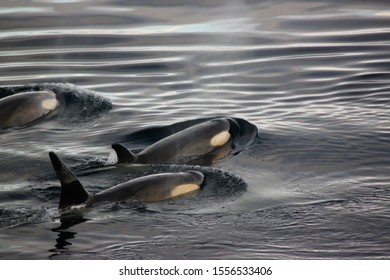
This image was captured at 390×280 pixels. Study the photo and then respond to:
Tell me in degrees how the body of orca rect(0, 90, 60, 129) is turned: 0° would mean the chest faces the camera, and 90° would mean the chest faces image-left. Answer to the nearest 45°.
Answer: approximately 270°

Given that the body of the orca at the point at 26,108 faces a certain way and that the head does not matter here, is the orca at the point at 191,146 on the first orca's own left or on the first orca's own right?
on the first orca's own right

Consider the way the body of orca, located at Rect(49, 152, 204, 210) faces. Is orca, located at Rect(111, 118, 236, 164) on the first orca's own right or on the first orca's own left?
on the first orca's own left

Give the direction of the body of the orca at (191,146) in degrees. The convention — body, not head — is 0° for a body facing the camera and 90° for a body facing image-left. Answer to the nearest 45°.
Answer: approximately 270°

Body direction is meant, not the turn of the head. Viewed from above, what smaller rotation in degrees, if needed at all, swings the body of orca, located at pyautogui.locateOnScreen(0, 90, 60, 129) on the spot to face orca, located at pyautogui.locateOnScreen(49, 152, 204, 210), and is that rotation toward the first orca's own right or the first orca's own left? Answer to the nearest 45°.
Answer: approximately 90° to the first orca's own right

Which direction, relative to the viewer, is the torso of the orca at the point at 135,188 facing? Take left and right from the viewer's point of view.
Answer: facing to the right of the viewer

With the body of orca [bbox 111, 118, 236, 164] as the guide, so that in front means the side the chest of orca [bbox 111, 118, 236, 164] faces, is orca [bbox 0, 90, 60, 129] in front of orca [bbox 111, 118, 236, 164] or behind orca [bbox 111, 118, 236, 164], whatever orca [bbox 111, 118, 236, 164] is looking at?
behind

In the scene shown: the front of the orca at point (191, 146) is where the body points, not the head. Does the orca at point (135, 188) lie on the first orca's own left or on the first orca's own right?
on the first orca's own right
